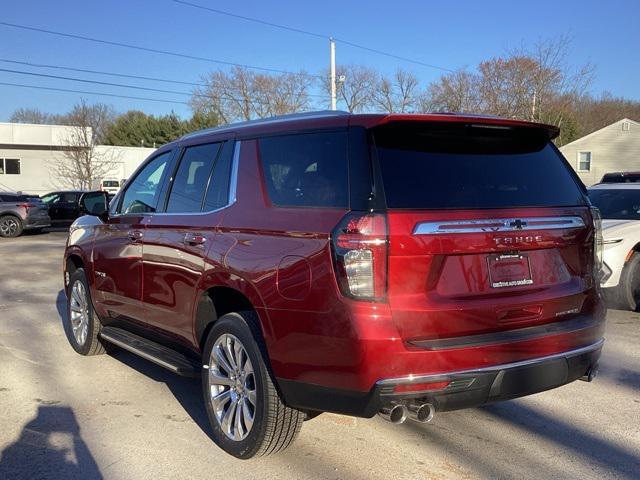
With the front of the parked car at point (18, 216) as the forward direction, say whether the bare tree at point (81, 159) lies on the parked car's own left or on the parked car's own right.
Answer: on the parked car's own right

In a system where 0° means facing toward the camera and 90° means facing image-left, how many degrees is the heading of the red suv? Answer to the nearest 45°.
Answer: approximately 135°

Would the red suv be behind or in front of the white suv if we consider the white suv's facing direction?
in front

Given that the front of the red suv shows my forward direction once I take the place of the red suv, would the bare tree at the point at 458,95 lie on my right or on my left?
on my right

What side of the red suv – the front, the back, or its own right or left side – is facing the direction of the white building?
front

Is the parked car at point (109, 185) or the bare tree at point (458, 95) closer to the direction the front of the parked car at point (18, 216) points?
the parked car

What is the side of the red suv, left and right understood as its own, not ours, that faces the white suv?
right

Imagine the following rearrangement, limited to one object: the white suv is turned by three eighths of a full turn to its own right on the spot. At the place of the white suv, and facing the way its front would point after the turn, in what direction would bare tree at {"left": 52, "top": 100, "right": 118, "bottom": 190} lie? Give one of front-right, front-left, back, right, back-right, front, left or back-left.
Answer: front-left

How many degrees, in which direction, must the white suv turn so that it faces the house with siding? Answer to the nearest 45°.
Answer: approximately 135° to its right

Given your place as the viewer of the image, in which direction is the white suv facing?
facing the viewer and to the left of the viewer

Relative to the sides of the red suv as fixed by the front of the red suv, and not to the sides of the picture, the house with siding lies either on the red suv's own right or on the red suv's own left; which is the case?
on the red suv's own right

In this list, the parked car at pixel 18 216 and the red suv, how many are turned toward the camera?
0

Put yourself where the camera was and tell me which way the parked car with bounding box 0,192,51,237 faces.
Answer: facing away from the viewer and to the left of the viewer

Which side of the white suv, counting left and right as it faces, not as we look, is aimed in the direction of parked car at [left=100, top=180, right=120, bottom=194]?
right
